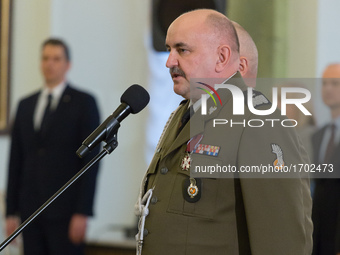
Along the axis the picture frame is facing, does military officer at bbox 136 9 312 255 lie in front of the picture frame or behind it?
in front

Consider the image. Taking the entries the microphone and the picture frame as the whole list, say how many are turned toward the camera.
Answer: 1

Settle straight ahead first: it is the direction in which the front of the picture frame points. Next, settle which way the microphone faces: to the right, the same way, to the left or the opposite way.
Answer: to the left

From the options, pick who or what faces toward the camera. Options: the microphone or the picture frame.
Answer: the picture frame

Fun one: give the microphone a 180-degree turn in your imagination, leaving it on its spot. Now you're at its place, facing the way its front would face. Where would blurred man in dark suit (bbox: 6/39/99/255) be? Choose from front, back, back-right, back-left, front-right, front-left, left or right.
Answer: right

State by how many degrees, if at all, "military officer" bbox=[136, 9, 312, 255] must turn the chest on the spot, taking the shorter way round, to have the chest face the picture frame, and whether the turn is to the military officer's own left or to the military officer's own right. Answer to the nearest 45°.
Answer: approximately 90° to the military officer's own right

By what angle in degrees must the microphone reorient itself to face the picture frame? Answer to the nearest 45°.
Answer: approximately 90° to its left

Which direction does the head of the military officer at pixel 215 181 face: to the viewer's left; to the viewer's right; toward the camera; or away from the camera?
to the viewer's left

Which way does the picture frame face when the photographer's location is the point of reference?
facing the viewer

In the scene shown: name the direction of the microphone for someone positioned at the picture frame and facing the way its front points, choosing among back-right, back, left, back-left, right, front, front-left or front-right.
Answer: front

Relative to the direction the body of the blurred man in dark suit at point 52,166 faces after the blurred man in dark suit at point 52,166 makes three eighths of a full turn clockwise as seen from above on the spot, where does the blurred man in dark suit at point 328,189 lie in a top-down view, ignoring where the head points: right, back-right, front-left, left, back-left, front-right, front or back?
back-right

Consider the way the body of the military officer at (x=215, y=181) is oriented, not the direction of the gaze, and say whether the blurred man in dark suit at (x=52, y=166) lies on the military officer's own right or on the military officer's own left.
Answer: on the military officer's own right

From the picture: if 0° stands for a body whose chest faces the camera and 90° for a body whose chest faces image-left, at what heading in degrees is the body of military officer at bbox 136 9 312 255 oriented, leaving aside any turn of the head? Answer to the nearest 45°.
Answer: approximately 45°

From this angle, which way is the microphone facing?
to the viewer's right
